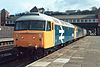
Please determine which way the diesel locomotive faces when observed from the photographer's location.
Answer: facing the viewer and to the left of the viewer
